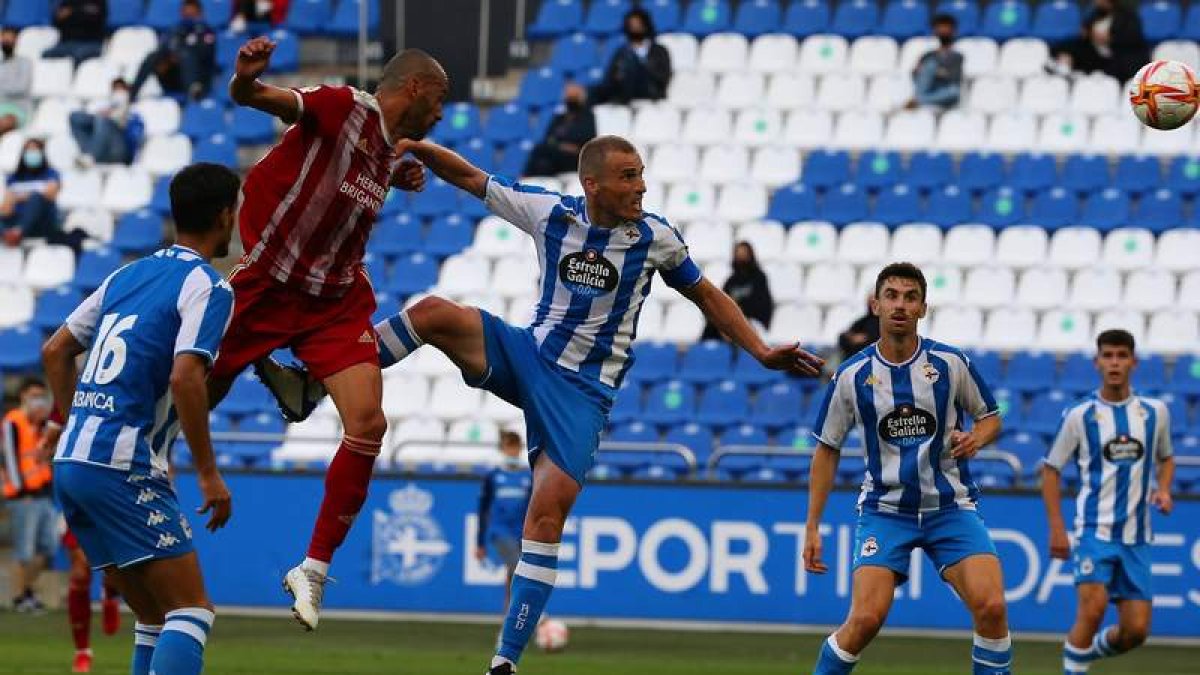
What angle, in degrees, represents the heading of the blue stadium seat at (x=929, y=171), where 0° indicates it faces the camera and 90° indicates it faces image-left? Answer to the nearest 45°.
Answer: approximately 0°

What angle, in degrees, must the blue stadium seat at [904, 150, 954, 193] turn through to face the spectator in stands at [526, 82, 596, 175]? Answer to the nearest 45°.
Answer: approximately 90° to its right

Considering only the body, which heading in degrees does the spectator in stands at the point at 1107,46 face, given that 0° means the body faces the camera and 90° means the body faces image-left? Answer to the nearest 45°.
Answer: approximately 45°

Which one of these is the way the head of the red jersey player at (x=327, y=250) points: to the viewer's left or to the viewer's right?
to the viewer's right

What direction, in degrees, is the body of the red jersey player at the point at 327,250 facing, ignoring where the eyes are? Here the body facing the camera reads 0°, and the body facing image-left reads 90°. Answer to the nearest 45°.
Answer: approximately 315°

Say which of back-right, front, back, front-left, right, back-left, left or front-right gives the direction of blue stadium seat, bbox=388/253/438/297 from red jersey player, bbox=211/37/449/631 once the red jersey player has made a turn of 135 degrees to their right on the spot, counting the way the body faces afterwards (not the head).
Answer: right

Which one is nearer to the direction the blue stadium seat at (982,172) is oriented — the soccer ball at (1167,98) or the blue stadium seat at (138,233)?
the soccer ball
